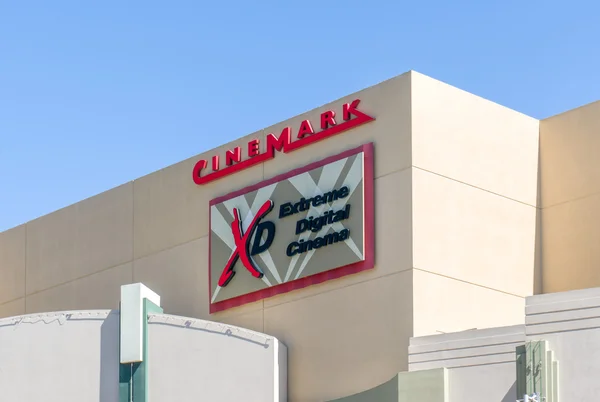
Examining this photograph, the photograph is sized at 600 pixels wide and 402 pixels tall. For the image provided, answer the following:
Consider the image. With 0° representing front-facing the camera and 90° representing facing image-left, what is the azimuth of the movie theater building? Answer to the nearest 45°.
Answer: approximately 45°

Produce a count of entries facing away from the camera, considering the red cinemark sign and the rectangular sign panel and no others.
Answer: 0

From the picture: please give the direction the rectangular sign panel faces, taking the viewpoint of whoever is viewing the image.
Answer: facing the viewer and to the left of the viewer
